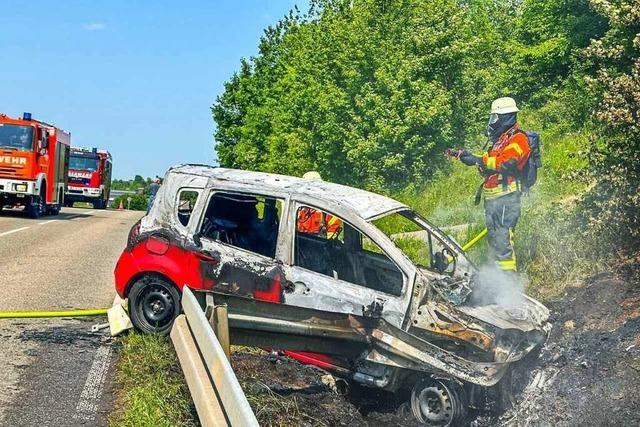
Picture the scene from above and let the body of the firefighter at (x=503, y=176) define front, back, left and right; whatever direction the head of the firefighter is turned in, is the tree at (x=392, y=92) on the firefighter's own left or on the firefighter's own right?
on the firefighter's own right

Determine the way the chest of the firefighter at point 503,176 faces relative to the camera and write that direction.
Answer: to the viewer's left

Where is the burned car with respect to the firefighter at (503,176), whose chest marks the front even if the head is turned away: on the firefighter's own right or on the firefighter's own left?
on the firefighter's own left

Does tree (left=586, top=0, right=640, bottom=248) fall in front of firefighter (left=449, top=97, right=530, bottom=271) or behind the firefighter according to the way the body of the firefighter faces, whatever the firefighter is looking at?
behind

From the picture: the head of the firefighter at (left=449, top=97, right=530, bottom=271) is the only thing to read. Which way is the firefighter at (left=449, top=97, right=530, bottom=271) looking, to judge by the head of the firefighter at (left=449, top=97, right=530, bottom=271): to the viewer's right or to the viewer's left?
to the viewer's left
